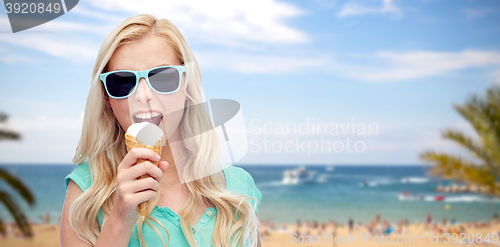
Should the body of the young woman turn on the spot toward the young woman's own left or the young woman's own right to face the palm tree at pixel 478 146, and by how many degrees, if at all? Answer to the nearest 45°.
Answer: approximately 135° to the young woman's own left

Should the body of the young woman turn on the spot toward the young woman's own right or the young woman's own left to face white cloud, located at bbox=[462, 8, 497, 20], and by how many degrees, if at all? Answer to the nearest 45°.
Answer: approximately 135° to the young woman's own left

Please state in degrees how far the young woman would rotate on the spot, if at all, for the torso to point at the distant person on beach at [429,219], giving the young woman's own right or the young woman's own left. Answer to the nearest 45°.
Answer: approximately 135° to the young woman's own left

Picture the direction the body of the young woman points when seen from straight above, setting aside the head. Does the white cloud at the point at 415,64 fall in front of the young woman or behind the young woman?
behind

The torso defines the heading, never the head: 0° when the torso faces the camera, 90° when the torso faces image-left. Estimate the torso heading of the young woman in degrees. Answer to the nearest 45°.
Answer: approximately 0°

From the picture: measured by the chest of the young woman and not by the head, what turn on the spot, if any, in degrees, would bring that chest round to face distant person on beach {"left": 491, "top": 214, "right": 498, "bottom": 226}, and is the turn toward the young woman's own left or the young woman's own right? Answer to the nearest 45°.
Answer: approximately 135° to the young woman's own left
